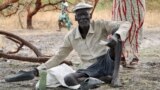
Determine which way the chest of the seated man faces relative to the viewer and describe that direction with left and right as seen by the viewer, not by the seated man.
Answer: facing the viewer

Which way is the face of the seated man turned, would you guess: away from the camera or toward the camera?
toward the camera
